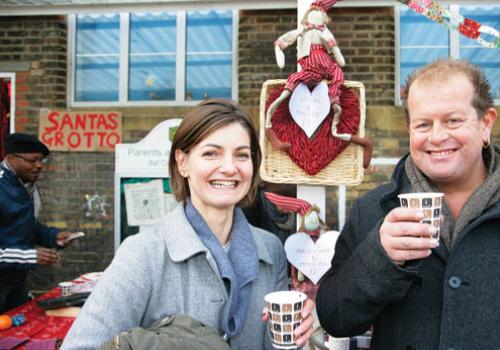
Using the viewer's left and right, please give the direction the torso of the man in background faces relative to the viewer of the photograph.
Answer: facing to the right of the viewer

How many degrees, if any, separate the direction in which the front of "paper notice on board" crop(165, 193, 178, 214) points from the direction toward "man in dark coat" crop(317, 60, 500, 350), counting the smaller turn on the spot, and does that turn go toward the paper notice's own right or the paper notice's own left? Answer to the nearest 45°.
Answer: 0° — it already faces them

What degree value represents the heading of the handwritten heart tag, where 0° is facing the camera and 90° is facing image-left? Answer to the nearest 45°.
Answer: approximately 0°

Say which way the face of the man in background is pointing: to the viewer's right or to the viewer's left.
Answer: to the viewer's right

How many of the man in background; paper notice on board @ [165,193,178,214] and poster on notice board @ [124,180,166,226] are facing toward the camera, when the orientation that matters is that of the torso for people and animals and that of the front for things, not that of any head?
2
